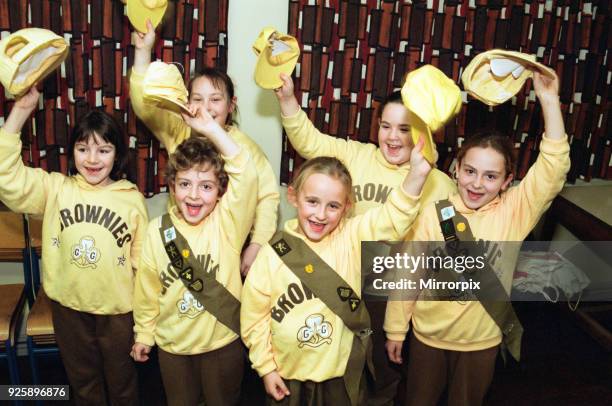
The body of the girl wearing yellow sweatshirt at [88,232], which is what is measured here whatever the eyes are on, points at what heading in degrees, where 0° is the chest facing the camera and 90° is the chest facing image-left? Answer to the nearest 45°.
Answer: approximately 0°

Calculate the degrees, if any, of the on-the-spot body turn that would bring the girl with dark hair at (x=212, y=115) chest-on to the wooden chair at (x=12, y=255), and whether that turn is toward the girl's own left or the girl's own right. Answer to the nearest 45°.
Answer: approximately 90° to the girl's own right

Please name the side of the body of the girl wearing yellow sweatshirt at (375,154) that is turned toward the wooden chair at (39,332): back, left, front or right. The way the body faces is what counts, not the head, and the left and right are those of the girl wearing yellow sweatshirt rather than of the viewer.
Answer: right

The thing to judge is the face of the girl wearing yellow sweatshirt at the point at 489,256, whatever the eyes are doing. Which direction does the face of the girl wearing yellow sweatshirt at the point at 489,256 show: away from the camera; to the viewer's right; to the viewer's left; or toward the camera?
toward the camera

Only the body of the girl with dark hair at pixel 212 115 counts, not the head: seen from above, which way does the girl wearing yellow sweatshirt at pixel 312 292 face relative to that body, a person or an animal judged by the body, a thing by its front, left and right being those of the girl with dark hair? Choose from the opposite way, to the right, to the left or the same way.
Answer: the same way

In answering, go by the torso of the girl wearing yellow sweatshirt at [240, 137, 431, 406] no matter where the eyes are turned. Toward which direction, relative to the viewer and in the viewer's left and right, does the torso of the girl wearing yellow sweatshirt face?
facing the viewer

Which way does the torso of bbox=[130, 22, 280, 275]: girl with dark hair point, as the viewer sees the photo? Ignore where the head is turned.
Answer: toward the camera

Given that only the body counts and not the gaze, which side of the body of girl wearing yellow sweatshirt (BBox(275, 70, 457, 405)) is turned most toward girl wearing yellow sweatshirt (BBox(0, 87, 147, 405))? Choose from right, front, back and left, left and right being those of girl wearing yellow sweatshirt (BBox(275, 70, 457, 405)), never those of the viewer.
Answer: right

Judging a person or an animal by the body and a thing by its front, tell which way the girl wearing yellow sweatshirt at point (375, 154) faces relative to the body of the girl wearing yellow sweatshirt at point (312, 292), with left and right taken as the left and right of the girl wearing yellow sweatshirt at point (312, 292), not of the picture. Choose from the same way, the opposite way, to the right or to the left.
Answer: the same way

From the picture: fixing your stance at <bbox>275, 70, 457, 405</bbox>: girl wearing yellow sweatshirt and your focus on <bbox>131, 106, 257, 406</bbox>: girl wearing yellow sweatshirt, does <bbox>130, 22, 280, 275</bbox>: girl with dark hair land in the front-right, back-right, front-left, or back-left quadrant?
front-right

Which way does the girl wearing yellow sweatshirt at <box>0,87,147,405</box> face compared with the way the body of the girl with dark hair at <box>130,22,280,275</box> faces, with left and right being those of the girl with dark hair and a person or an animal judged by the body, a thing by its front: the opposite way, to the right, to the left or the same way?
the same way

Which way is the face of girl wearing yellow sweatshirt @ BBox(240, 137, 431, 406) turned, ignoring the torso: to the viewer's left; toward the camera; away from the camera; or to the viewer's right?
toward the camera

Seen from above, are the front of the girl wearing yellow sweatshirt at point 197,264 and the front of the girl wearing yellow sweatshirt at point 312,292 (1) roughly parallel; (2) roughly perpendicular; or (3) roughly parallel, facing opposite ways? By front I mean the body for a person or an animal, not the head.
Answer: roughly parallel

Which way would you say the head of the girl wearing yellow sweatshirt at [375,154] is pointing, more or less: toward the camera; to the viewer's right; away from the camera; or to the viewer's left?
toward the camera
